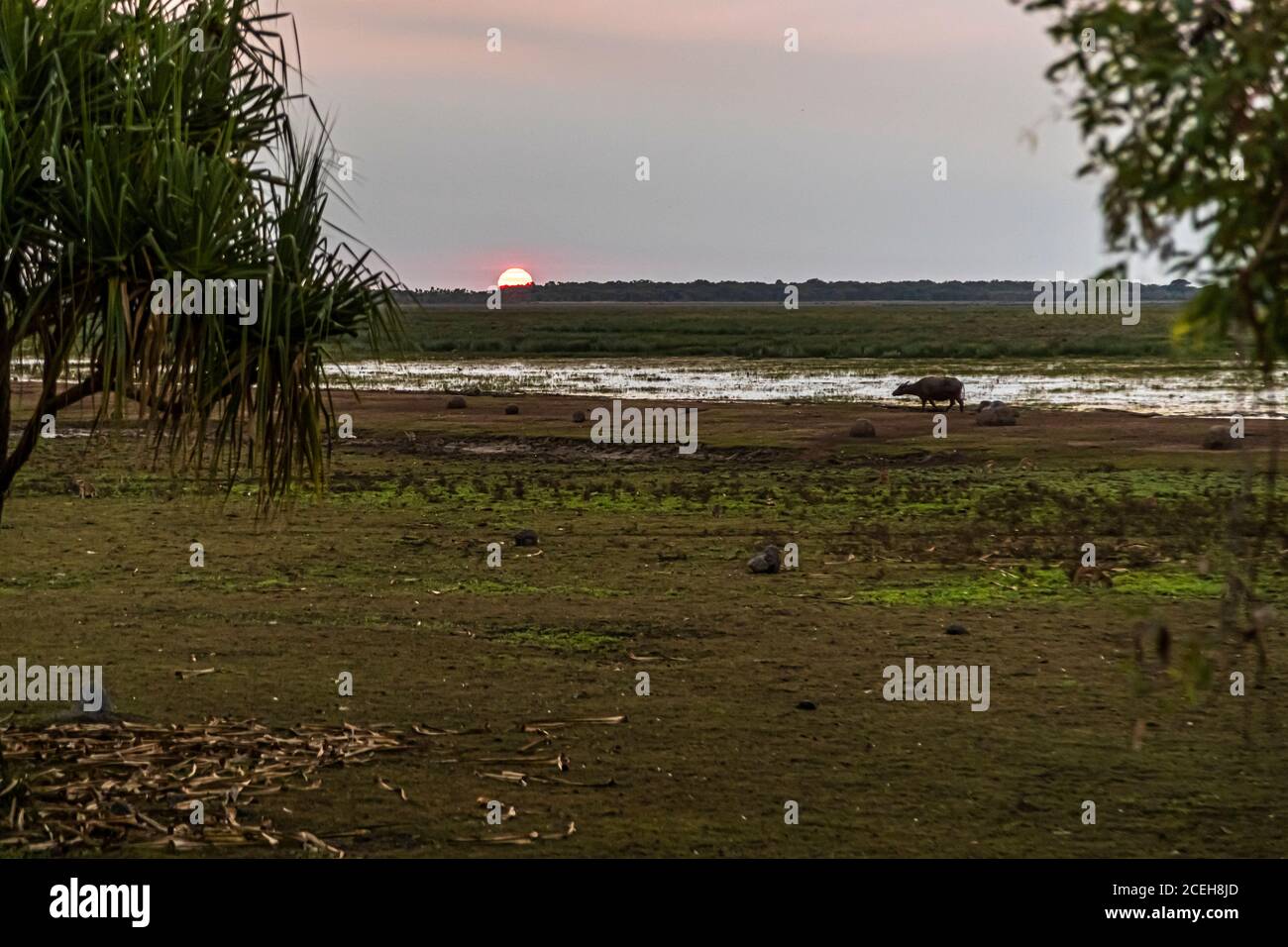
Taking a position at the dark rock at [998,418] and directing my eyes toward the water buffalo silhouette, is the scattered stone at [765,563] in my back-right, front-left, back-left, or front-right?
back-left

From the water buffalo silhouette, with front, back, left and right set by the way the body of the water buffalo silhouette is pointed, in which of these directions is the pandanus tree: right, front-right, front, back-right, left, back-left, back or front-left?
left

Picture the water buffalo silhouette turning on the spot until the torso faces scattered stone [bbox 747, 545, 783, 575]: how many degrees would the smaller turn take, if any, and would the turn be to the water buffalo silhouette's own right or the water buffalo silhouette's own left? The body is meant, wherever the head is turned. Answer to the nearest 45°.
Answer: approximately 90° to the water buffalo silhouette's own left

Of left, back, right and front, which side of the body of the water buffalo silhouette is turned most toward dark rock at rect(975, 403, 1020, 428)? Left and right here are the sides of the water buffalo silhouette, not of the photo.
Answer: left

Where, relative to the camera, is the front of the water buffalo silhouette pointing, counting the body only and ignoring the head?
to the viewer's left

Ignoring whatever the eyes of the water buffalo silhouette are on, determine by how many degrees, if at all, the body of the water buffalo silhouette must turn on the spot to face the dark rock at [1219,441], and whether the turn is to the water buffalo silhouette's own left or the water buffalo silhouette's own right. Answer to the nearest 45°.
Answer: approximately 135° to the water buffalo silhouette's own left
